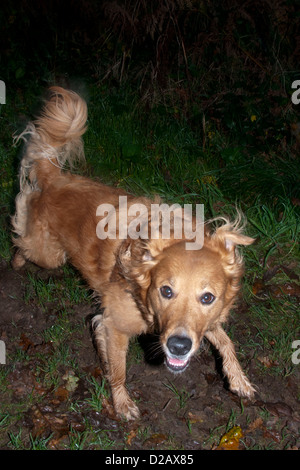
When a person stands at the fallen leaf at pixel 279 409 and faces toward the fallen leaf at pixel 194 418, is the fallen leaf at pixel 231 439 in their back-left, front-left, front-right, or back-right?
front-left

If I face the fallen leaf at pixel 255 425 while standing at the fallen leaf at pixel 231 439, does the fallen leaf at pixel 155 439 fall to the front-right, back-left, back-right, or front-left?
back-left

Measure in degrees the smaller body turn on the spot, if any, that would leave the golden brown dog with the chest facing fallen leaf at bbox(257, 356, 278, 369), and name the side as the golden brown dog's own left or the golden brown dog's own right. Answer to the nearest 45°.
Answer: approximately 45° to the golden brown dog's own left

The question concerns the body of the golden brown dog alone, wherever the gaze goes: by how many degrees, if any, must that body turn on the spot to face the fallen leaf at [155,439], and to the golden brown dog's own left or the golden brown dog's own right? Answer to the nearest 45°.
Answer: approximately 45° to the golden brown dog's own right

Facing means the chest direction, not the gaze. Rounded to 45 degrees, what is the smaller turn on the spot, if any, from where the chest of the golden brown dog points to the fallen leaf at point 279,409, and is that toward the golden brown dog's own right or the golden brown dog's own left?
0° — it already faces it

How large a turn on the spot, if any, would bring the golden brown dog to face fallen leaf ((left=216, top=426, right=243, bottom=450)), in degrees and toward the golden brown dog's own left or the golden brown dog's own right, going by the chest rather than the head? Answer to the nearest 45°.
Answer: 0° — it already faces it

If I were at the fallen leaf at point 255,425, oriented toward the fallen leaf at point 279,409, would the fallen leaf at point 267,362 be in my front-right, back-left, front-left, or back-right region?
front-left

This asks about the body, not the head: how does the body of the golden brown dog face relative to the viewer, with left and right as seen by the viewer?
facing the viewer and to the right of the viewer

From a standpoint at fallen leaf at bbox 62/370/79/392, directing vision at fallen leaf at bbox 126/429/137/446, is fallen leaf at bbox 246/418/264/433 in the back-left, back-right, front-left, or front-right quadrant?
front-left

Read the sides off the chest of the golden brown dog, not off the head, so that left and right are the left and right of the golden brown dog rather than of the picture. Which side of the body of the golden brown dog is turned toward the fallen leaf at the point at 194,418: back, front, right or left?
front

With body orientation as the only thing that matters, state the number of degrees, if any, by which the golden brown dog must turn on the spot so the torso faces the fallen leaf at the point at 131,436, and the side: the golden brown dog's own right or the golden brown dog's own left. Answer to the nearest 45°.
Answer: approximately 45° to the golden brown dog's own right

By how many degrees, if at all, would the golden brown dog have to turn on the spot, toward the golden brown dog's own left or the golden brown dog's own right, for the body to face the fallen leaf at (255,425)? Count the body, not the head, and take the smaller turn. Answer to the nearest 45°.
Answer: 0° — it already faces it
